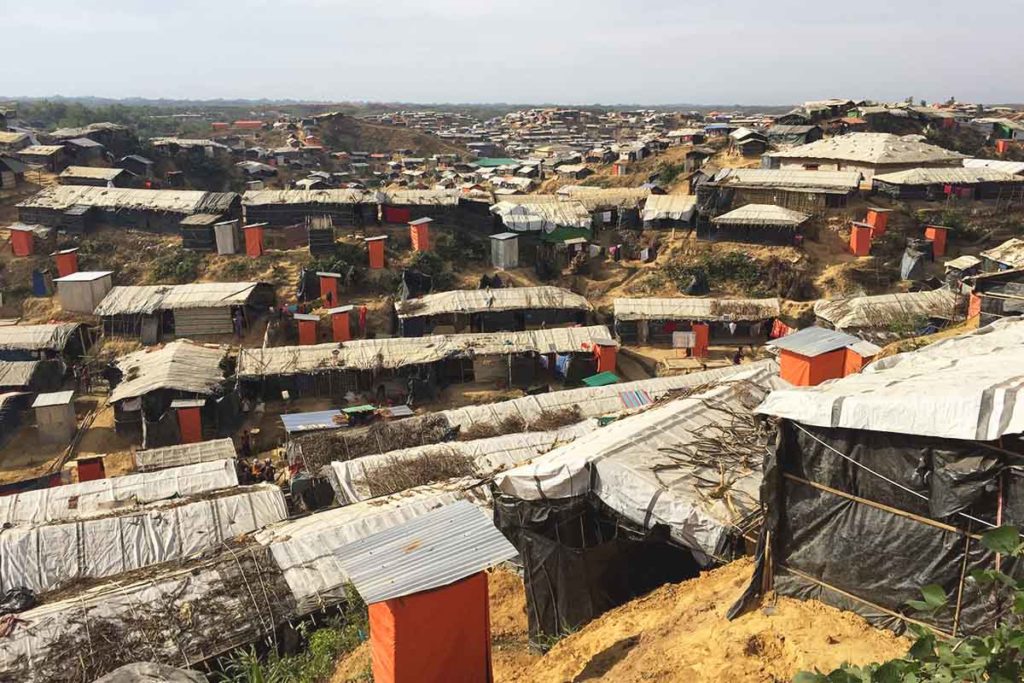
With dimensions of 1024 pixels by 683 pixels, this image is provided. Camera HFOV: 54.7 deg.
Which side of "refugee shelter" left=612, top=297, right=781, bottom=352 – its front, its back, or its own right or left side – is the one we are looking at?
front

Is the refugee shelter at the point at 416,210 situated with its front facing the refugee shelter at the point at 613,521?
yes

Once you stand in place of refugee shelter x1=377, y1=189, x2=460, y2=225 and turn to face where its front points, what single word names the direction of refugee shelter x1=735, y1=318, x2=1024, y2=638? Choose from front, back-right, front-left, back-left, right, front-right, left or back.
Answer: front

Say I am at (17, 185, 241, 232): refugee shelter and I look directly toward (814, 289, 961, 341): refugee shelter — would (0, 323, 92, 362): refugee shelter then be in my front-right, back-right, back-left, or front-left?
front-right

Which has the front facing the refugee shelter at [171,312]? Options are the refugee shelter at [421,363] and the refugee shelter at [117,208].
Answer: the refugee shelter at [117,208]

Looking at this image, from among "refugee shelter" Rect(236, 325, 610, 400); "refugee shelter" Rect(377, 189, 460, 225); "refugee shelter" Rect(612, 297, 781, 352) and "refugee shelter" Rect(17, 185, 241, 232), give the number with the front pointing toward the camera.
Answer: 4

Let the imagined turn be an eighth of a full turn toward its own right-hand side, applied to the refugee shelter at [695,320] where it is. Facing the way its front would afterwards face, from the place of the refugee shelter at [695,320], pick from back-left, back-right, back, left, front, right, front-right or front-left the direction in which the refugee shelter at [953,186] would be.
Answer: back

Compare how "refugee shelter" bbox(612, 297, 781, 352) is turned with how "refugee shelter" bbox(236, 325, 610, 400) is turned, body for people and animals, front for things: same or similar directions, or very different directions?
same or similar directions

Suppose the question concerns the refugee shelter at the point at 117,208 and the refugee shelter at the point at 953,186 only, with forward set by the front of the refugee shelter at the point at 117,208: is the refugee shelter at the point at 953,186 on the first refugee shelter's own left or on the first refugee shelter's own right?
on the first refugee shelter's own left

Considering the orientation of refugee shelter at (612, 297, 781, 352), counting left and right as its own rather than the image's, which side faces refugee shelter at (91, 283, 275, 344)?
right

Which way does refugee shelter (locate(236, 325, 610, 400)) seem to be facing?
toward the camera

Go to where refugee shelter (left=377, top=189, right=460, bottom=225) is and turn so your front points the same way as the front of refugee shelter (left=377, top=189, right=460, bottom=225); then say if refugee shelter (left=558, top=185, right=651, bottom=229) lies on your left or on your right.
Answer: on your left

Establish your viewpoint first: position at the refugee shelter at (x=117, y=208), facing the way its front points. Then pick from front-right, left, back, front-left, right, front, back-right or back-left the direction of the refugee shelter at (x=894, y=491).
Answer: front

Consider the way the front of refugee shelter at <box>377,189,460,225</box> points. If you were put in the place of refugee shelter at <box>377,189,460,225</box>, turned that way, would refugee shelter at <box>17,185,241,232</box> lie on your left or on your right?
on your right

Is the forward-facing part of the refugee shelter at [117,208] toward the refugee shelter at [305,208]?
no

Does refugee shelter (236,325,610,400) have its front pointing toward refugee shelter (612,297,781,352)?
no

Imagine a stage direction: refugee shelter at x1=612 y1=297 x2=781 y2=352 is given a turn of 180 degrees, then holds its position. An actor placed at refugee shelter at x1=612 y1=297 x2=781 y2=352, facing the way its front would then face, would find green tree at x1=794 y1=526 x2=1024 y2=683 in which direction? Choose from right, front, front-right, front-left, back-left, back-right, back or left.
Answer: back

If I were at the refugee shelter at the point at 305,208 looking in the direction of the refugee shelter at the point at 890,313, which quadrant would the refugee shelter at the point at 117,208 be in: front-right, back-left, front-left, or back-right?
back-right

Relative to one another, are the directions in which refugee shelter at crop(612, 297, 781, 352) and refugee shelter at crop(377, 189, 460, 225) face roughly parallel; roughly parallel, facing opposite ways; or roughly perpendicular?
roughly parallel
